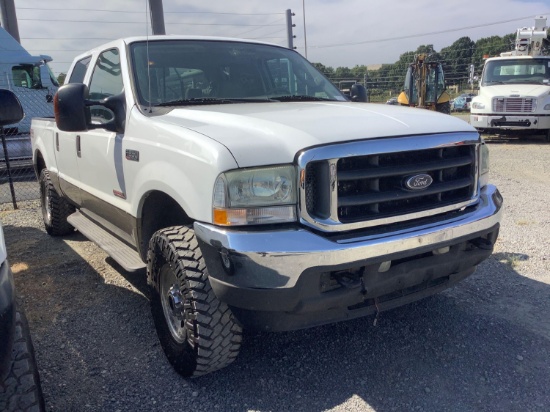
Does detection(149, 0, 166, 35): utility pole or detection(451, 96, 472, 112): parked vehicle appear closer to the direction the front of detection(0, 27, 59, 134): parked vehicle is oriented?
the parked vehicle

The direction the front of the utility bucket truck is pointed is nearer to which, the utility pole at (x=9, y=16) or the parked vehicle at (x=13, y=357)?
the parked vehicle

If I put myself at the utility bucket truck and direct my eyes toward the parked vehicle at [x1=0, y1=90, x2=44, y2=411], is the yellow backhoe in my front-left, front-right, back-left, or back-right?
back-right

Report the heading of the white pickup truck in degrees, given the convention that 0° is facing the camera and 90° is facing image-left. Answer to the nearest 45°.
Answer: approximately 315°

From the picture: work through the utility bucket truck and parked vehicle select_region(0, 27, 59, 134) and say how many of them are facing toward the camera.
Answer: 1

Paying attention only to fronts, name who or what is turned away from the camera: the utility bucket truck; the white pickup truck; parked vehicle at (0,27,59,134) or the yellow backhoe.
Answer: the yellow backhoe

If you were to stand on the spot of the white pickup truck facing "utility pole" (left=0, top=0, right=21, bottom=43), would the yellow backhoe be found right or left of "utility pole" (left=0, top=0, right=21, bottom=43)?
right

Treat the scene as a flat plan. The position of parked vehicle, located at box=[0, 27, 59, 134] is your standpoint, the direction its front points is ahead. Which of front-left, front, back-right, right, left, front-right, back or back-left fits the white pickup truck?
right

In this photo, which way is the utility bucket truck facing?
toward the camera

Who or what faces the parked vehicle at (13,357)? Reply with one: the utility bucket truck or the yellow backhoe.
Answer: the utility bucket truck

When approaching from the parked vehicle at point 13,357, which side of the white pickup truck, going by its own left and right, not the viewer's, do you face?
right

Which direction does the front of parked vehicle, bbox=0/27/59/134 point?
to the viewer's right

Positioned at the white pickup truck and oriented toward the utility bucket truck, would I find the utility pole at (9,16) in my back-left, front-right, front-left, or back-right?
front-left

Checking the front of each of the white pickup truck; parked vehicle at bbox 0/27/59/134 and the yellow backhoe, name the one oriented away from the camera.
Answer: the yellow backhoe
